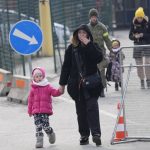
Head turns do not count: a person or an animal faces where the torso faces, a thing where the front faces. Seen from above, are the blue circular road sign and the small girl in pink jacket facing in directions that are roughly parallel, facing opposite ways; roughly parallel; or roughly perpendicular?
roughly parallel

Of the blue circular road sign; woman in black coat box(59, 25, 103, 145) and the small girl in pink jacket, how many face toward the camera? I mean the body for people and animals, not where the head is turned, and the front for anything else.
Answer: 3

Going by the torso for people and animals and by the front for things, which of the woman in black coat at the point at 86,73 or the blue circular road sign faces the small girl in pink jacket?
the blue circular road sign

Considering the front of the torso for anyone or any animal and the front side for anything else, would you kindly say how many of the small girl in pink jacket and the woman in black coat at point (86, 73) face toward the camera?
2

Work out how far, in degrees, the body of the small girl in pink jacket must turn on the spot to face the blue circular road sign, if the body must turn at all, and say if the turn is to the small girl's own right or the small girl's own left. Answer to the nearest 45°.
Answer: approximately 180°

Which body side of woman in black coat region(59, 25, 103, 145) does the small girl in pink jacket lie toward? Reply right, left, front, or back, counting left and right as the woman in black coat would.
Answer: right

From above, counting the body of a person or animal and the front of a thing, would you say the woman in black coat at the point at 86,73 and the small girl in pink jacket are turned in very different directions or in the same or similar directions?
same or similar directions

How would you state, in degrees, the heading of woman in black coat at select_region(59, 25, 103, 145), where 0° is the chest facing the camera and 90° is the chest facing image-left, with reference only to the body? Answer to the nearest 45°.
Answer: approximately 0°

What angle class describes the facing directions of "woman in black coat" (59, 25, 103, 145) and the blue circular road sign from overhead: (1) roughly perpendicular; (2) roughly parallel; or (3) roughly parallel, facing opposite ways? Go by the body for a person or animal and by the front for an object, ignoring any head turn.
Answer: roughly parallel

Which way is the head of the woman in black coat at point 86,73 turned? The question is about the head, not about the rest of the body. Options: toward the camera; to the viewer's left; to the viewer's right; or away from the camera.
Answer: toward the camera

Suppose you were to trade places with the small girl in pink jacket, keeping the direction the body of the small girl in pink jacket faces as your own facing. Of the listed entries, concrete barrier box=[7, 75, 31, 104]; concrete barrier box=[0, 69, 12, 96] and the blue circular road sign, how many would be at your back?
3

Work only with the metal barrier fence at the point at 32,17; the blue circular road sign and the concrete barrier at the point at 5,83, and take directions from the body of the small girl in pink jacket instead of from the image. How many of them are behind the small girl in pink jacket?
3

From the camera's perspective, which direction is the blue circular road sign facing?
toward the camera
